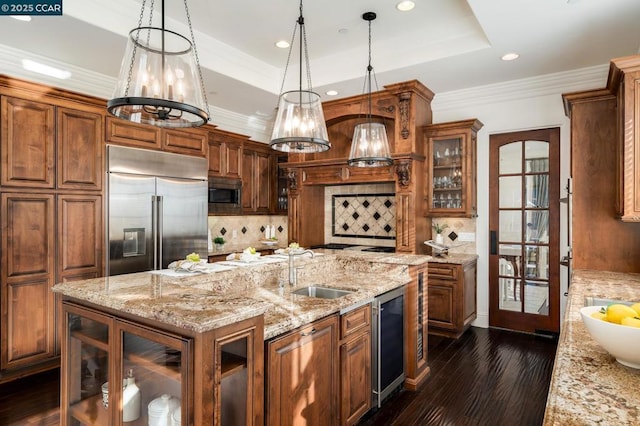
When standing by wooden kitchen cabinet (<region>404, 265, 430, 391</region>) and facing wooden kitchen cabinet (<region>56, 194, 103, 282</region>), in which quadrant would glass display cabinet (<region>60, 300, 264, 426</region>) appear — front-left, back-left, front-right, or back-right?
front-left

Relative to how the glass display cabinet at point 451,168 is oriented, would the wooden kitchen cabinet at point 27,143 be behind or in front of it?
in front

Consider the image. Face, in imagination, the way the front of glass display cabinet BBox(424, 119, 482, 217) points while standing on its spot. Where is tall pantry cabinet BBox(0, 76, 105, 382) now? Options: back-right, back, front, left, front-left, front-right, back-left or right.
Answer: front

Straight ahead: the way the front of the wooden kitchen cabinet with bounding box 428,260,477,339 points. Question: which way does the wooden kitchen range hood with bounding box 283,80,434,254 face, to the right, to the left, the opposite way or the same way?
the same way

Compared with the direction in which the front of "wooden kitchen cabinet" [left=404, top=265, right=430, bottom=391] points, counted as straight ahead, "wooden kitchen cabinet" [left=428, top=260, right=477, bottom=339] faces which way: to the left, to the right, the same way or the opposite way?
to the right

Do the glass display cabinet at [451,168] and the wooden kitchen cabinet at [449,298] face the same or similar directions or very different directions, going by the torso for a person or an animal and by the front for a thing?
same or similar directions

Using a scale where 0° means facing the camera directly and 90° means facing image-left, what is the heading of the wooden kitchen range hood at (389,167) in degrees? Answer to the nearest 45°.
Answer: approximately 45°

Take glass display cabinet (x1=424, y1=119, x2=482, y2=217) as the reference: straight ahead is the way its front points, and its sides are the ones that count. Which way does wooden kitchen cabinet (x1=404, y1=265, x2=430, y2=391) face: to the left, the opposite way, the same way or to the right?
to the left

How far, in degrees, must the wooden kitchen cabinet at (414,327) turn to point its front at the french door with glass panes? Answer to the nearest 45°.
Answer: approximately 90° to its left

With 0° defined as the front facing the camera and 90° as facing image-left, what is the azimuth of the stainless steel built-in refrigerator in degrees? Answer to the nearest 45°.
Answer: approximately 315°

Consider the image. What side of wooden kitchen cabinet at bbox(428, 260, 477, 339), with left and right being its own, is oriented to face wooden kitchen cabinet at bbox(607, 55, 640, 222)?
left

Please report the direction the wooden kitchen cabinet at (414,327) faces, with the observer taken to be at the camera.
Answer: facing the viewer and to the right of the viewer

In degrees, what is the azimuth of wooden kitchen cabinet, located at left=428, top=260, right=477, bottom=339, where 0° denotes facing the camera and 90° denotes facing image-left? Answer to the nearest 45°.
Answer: approximately 45°

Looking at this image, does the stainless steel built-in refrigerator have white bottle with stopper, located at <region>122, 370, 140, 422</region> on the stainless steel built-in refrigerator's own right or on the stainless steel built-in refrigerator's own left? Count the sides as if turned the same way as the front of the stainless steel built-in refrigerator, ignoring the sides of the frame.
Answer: on the stainless steel built-in refrigerator's own right

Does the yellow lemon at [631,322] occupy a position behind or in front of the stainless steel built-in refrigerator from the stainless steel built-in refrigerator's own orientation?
in front
